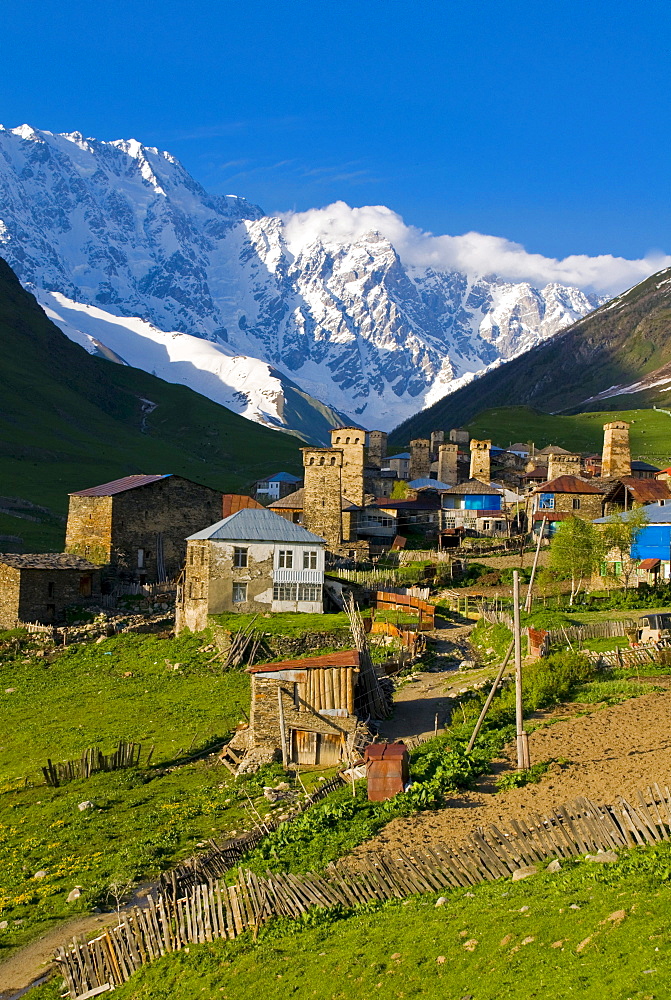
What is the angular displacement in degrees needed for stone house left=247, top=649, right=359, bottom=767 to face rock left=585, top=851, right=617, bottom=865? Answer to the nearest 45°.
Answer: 0° — it already faces it

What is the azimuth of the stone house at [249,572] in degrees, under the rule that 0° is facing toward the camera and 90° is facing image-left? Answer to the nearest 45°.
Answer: approximately 0°

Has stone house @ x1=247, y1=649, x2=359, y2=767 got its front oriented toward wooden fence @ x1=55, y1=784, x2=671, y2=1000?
yes

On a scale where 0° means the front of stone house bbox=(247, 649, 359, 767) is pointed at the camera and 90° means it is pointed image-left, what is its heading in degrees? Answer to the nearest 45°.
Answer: approximately 0°

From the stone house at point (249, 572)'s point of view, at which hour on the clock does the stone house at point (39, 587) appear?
the stone house at point (39, 587) is roughly at 4 o'clock from the stone house at point (249, 572).

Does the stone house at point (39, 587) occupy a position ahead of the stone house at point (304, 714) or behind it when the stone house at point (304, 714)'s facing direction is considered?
behind

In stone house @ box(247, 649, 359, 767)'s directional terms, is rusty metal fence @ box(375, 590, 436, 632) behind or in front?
behind

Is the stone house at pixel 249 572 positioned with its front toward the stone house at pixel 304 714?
yes

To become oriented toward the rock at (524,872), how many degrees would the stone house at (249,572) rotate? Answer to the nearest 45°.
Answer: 0° — it already faces it

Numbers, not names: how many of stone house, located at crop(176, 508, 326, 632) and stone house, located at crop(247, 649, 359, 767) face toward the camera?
2
